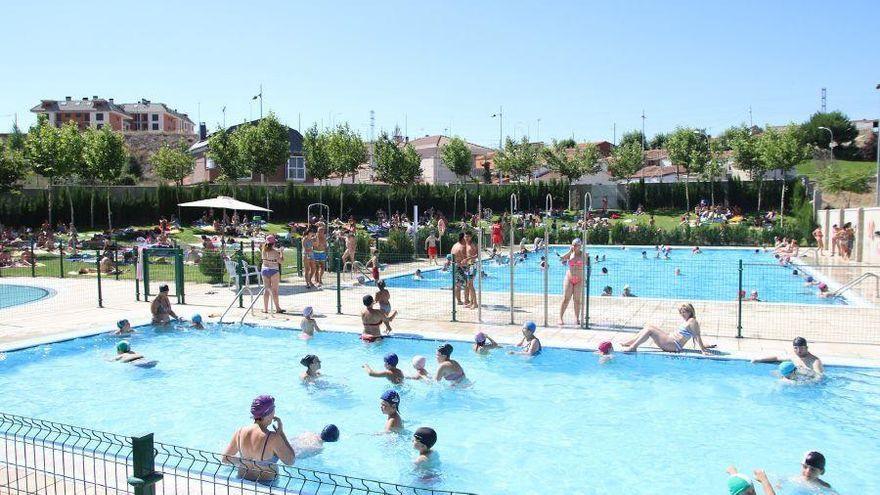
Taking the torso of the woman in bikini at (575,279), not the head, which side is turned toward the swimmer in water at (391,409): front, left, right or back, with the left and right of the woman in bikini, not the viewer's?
front

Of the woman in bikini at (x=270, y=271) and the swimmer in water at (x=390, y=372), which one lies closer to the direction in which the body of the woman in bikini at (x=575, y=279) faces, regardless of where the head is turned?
the swimmer in water

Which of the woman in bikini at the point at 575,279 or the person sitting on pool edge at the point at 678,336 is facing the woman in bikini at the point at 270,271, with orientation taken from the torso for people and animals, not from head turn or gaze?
the person sitting on pool edge

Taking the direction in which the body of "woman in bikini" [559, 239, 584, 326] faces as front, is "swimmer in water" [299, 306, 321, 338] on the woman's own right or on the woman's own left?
on the woman's own right

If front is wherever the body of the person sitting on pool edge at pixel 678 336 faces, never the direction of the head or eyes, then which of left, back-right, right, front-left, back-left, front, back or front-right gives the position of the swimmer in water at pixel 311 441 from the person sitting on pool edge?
front-left

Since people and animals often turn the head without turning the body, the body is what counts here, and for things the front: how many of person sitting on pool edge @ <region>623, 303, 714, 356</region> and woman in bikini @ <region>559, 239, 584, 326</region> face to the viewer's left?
1

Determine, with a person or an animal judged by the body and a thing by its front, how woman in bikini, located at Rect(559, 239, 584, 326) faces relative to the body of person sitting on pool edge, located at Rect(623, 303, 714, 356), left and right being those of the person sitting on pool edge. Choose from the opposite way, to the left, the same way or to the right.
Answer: to the left

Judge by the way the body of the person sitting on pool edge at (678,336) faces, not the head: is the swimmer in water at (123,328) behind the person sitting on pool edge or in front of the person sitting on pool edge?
in front

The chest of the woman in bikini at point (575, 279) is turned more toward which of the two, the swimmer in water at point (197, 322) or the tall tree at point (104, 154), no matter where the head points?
the swimmer in water

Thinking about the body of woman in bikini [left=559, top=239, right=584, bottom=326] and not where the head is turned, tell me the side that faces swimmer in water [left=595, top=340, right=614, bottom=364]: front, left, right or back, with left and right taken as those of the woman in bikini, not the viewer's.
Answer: front

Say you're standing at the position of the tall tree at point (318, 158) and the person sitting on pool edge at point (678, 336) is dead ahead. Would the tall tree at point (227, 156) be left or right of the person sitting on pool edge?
right

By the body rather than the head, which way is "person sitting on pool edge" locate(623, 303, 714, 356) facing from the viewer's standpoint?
to the viewer's left

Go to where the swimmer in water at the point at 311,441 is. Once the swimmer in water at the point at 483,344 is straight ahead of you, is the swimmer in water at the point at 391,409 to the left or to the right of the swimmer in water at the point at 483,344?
right

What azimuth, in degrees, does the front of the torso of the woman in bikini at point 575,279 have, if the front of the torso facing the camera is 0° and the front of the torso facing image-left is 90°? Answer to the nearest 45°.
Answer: approximately 0°
